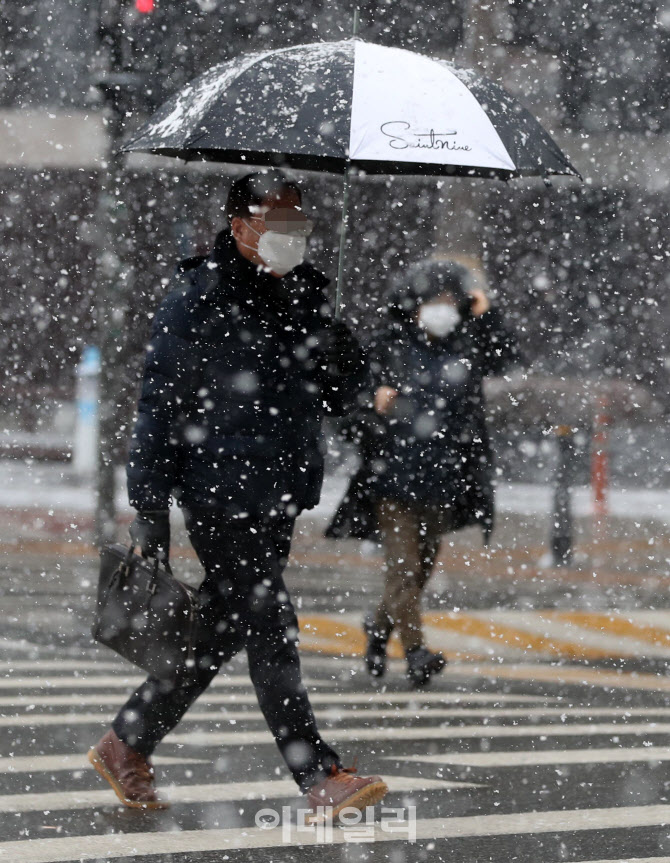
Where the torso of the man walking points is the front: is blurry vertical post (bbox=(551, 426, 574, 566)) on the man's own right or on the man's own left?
on the man's own left

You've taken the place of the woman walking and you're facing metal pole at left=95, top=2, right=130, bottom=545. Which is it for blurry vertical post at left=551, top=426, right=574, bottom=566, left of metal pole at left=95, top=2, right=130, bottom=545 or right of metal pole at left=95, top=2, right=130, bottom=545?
right

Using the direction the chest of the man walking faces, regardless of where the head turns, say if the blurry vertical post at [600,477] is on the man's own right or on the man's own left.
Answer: on the man's own left

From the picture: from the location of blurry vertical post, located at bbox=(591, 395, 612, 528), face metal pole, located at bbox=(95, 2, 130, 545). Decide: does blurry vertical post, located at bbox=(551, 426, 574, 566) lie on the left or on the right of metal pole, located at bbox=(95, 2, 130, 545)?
left

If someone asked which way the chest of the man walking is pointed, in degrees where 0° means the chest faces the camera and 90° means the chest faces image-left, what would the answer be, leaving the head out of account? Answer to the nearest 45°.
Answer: approximately 315°

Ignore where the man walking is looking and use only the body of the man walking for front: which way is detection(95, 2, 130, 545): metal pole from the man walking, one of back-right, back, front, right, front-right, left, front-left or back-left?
back-left
